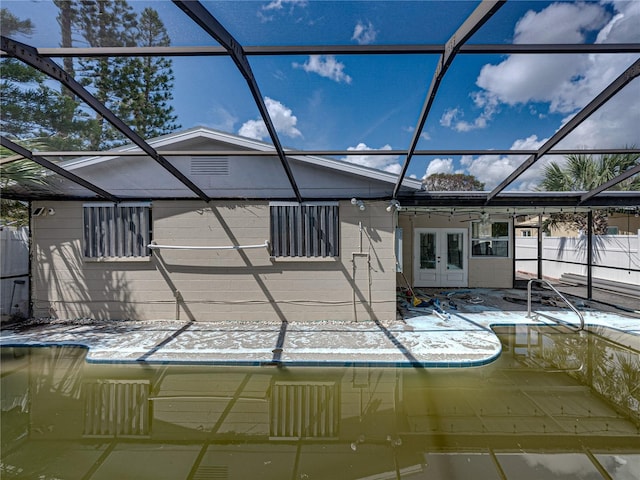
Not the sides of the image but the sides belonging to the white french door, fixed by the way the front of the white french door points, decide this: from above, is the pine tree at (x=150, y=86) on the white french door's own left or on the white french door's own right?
on the white french door's own right

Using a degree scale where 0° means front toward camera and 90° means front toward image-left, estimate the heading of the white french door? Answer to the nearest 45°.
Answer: approximately 0°

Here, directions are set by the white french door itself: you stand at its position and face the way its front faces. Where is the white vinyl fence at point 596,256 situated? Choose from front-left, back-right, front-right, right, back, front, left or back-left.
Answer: back-left

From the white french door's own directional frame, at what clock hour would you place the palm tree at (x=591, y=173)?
The palm tree is roughly at 8 o'clock from the white french door.
